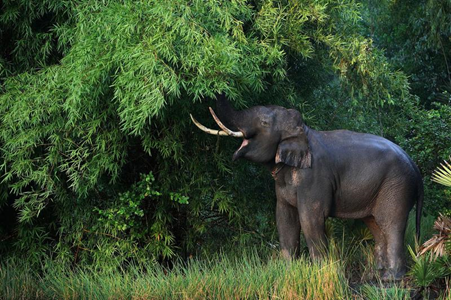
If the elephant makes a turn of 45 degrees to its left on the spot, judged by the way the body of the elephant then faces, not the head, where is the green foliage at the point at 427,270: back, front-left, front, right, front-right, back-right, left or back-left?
left

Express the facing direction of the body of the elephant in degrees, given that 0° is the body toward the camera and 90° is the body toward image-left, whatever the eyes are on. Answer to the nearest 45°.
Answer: approximately 90°
